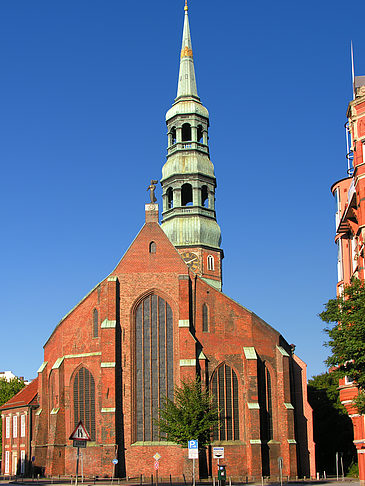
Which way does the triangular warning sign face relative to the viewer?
toward the camera

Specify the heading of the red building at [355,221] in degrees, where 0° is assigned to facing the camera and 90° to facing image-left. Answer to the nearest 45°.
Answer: approximately 90°

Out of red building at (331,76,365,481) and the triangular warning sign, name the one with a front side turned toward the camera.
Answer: the triangular warning sign

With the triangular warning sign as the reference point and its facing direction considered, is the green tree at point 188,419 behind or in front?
behind

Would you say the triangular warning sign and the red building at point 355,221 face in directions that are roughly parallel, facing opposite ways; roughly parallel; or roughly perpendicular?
roughly perpendicular

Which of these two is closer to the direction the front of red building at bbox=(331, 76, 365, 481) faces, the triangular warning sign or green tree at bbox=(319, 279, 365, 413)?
the triangular warning sign

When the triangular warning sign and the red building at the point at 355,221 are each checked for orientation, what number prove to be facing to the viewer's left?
1

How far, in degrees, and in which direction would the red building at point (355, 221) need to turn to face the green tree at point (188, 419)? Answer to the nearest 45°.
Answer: approximately 45° to its right

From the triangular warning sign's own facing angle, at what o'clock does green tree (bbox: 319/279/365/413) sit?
The green tree is roughly at 9 o'clock from the triangular warning sign.

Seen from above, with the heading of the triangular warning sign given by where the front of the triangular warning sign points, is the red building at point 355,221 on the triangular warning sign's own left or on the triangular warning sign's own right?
on the triangular warning sign's own left
